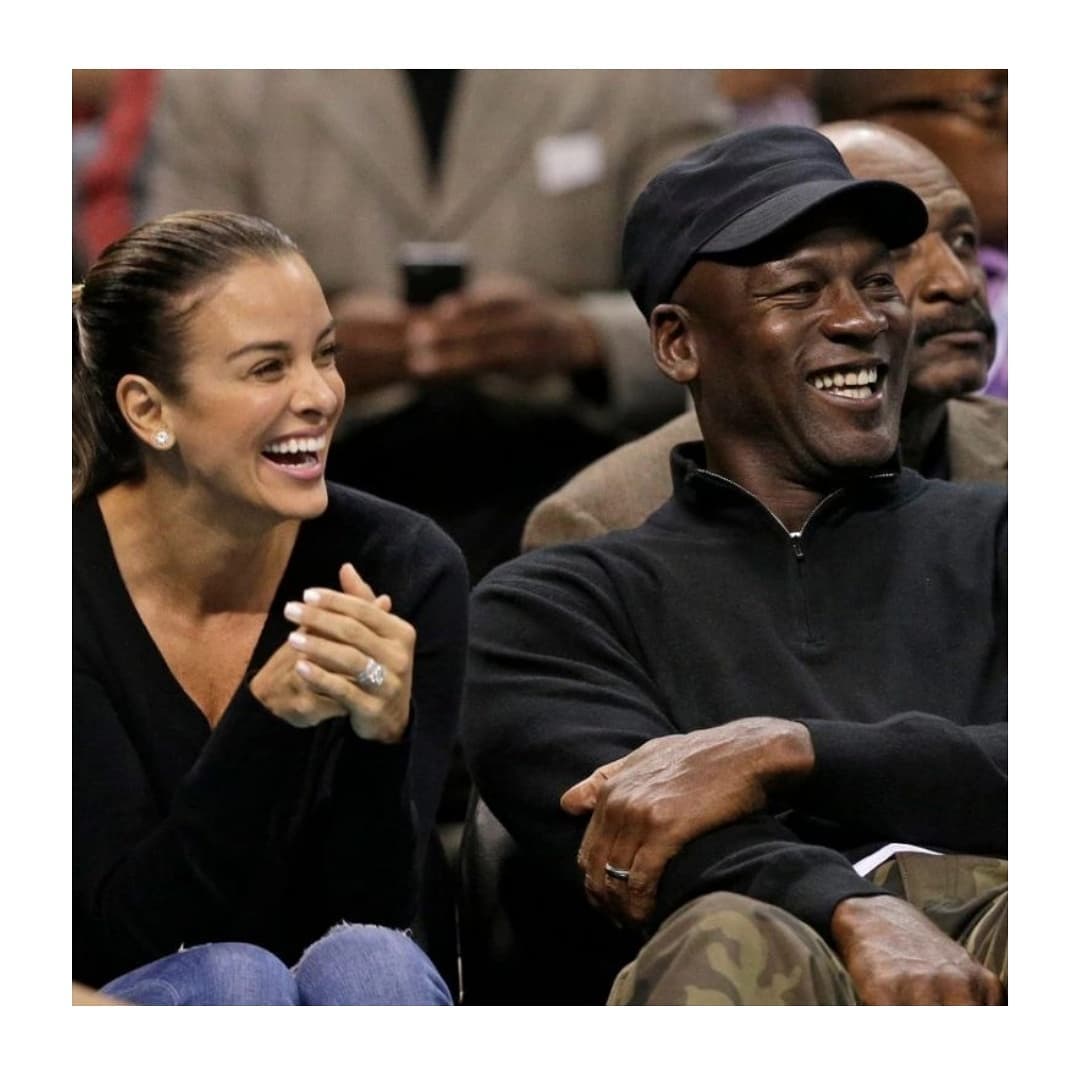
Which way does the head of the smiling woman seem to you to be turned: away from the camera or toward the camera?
toward the camera

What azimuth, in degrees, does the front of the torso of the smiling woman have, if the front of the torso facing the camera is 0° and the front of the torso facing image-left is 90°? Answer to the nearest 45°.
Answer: approximately 315°

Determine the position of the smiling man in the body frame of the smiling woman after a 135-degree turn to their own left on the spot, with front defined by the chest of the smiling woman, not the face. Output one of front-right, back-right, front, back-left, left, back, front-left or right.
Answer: right
